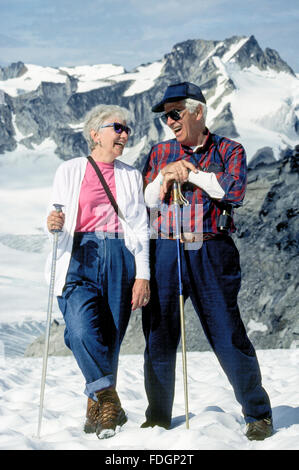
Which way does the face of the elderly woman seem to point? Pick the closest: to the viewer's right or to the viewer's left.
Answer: to the viewer's right

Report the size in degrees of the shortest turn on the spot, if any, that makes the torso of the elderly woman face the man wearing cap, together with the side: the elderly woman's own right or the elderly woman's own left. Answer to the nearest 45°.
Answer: approximately 90° to the elderly woman's own left

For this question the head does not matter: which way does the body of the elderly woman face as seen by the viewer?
toward the camera
